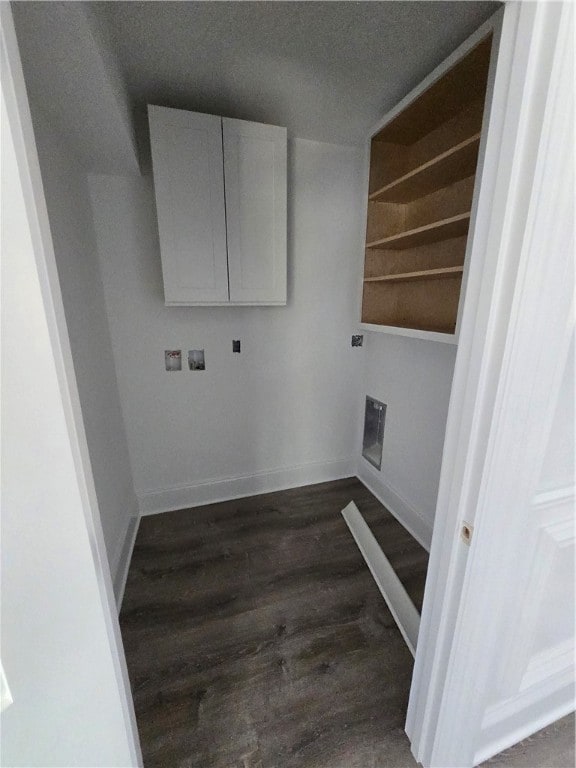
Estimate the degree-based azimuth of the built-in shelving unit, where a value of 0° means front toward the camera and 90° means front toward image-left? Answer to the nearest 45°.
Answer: approximately 45°

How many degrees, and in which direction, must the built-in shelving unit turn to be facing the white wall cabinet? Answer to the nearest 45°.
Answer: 0° — it already faces it

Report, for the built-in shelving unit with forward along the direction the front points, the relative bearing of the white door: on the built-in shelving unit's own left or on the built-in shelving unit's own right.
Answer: on the built-in shelving unit's own left

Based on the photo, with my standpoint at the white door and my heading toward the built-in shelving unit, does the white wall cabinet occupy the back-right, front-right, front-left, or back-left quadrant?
front-left

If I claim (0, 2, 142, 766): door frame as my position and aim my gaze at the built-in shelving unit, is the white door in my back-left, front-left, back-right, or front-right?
front-right

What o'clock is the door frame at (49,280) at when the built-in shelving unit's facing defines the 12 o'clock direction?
The door frame is roughly at 11 o'clock from the built-in shelving unit.

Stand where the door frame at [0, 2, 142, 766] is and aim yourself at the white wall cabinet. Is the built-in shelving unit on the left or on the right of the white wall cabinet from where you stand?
right

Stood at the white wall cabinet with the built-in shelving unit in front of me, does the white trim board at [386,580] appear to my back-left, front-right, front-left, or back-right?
front-right

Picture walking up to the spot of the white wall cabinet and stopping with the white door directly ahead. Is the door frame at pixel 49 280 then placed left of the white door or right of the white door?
right
